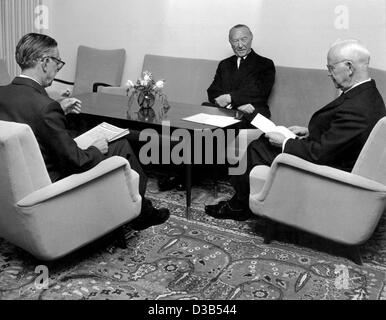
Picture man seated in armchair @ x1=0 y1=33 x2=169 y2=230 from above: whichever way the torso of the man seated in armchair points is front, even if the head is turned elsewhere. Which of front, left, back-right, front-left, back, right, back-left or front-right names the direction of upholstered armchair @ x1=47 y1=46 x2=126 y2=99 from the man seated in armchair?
front-left

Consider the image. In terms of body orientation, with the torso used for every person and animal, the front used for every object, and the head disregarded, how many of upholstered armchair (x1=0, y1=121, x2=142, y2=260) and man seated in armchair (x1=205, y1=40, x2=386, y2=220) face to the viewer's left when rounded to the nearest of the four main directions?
1

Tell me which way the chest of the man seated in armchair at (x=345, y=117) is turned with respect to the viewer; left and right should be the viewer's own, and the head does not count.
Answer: facing to the left of the viewer

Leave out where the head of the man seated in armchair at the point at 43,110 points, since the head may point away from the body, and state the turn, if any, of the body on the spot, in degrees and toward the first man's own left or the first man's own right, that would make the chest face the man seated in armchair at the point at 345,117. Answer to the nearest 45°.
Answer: approximately 45° to the first man's own right

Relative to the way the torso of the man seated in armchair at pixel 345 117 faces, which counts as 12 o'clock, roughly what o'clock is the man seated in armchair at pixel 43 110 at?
the man seated in armchair at pixel 43 110 is roughly at 11 o'clock from the man seated in armchair at pixel 345 117.

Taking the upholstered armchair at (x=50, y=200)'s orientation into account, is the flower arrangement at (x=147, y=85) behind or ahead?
ahead

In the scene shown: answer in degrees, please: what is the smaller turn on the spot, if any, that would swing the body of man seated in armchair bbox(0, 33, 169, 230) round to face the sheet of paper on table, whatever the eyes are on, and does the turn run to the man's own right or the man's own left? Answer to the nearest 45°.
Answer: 0° — they already face it

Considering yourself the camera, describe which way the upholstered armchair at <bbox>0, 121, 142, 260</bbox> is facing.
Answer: facing away from the viewer and to the right of the viewer

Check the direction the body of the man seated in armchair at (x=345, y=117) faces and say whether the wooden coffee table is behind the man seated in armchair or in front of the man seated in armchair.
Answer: in front

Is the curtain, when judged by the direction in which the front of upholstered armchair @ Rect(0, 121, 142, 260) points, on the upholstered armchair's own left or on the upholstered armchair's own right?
on the upholstered armchair's own left

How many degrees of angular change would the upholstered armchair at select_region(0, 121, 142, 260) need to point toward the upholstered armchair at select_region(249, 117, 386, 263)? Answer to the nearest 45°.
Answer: approximately 45° to its right

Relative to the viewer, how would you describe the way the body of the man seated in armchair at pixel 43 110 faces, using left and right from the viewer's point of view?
facing away from the viewer and to the right of the viewer

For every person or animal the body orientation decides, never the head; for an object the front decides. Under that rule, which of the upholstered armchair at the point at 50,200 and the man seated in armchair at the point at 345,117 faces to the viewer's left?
the man seated in armchair
